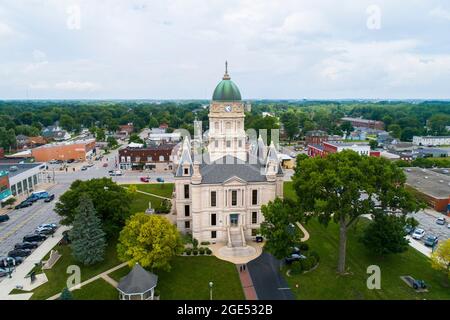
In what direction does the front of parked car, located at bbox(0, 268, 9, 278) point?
to the viewer's right

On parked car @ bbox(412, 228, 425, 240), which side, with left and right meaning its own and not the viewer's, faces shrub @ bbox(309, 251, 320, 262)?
front

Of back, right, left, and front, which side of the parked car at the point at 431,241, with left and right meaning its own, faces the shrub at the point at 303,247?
front

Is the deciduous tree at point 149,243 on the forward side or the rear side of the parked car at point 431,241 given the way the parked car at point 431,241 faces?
on the forward side

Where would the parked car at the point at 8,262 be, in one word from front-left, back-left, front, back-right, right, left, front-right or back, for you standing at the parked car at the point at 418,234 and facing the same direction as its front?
front

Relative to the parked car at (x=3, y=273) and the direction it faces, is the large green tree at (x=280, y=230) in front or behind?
in front

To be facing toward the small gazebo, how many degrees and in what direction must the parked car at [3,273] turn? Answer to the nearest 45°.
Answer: approximately 45° to its right

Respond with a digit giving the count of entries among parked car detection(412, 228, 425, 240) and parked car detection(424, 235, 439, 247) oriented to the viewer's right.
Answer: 0

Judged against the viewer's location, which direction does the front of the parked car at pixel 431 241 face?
facing the viewer and to the left of the viewer

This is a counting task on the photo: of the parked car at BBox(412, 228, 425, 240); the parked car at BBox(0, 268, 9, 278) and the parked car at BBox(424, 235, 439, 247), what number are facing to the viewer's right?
1

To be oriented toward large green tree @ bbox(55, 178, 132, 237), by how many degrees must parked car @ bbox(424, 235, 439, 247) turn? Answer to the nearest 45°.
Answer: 0° — it already faces it
